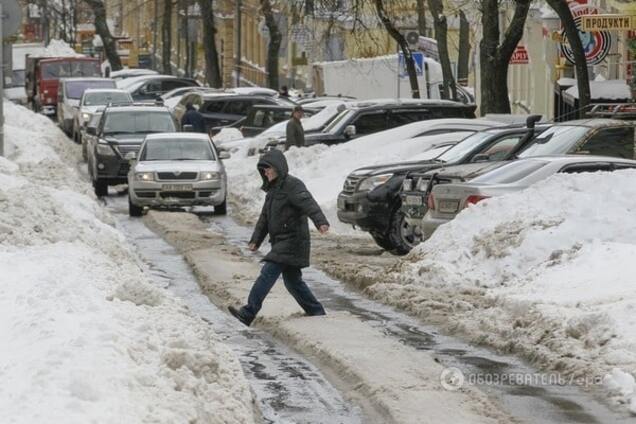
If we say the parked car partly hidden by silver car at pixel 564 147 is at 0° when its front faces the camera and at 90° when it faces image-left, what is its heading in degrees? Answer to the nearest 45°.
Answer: approximately 45°

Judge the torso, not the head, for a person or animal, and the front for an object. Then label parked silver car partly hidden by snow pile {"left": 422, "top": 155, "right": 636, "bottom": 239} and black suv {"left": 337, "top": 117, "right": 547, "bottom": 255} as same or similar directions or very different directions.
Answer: very different directions

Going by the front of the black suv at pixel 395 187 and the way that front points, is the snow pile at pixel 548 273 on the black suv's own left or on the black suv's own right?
on the black suv's own left

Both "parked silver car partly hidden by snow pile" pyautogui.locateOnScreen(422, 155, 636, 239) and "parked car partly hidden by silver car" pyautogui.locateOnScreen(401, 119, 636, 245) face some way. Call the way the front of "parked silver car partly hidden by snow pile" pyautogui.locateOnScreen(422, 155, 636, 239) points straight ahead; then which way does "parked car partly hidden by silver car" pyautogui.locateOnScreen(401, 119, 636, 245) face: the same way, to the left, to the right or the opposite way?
the opposite way

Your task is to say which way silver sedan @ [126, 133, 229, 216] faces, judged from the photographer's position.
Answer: facing the viewer

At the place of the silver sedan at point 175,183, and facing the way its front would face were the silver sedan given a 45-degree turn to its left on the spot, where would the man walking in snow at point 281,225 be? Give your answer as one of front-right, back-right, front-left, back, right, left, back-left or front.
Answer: front-right

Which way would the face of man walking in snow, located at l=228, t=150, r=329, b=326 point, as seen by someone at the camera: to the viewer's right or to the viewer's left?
to the viewer's left

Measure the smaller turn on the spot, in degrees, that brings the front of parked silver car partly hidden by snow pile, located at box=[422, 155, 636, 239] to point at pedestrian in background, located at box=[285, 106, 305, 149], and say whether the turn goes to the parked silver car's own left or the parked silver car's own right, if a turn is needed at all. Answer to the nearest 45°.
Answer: approximately 45° to the parked silver car's own left

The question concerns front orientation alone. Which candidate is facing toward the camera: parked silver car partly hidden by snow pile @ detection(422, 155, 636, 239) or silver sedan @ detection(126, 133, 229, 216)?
the silver sedan

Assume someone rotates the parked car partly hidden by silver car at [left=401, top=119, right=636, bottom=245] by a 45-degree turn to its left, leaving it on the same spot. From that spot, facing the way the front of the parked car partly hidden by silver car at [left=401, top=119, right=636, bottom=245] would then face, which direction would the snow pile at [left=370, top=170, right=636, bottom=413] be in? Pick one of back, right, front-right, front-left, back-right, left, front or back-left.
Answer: front

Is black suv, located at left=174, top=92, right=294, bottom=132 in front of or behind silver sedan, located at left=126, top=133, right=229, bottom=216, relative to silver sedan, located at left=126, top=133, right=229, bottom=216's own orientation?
behind

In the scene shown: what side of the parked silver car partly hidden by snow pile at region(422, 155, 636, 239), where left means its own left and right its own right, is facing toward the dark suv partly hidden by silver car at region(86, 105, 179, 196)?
left

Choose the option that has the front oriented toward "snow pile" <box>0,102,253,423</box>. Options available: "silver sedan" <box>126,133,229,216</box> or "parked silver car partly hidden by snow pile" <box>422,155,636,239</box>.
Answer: the silver sedan

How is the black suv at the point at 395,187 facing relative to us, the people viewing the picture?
facing the viewer and to the left of the viewer

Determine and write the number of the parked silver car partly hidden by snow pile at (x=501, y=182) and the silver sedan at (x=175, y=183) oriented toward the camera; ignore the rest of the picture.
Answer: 1
